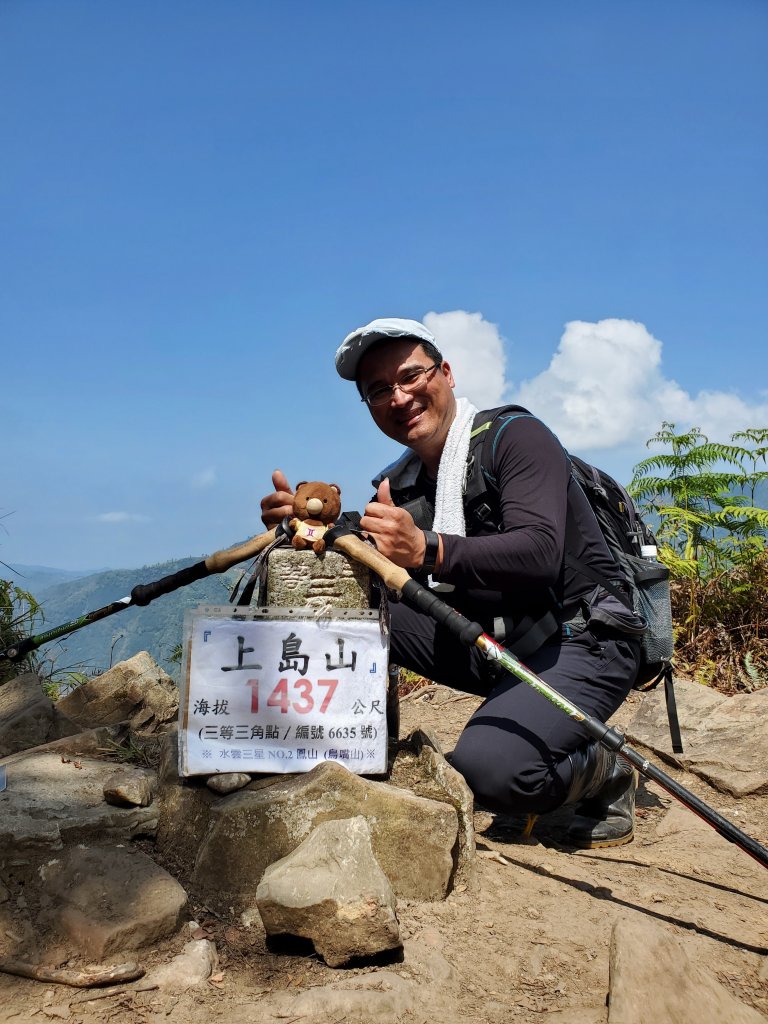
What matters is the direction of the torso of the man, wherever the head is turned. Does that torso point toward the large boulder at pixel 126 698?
no

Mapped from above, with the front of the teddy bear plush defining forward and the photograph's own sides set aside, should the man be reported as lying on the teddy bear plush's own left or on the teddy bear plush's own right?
on the teddy bear plush's own left

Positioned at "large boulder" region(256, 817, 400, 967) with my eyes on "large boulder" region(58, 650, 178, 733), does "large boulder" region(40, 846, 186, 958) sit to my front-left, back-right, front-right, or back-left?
front-left

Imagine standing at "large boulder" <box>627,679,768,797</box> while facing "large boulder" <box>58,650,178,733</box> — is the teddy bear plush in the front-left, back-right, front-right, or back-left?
front-left

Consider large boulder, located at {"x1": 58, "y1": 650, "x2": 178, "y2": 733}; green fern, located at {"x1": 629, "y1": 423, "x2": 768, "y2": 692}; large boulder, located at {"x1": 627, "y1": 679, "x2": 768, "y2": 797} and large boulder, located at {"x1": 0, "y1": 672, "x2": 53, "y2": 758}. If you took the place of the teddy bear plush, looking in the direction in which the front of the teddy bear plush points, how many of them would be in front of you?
0

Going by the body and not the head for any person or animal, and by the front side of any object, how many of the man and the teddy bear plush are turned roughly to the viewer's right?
0

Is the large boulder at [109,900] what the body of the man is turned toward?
yes

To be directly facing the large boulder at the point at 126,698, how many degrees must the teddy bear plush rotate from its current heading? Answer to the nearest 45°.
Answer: approximately 135° to its right

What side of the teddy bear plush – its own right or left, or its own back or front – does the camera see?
front

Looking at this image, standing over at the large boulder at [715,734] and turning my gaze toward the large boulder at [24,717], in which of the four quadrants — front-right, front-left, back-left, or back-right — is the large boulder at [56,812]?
front-left

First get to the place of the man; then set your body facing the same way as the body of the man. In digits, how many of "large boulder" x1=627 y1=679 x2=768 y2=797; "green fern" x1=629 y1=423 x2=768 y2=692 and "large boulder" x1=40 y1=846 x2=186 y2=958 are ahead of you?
1

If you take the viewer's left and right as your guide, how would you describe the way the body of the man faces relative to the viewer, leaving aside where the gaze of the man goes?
facing the viewer and to the left of the viewer

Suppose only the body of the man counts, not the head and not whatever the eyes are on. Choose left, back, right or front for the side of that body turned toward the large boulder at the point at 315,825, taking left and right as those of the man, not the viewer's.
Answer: front
